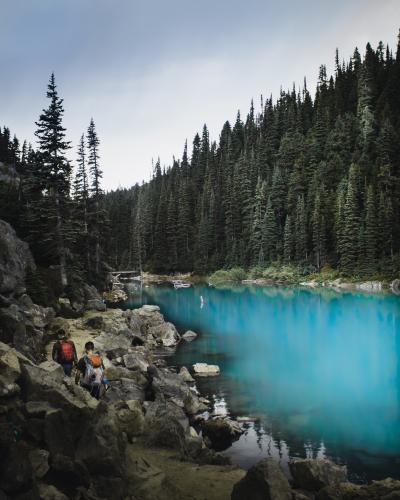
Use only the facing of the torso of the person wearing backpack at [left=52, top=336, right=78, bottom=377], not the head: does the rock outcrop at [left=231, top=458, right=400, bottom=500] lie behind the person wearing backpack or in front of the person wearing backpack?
behind

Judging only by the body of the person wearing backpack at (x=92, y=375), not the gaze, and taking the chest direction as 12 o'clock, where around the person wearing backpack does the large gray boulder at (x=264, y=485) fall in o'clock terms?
The large gray boulder is roughly at 5 o'clock from the person wearing backpack.

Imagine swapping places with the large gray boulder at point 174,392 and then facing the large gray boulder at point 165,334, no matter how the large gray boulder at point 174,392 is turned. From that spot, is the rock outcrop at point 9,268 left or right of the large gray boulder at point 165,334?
left

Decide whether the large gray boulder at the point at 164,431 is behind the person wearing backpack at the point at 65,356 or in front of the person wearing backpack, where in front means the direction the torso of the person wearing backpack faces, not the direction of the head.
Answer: behind

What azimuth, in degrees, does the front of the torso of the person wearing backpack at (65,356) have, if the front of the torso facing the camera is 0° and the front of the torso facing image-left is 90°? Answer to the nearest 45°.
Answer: approximately 180°

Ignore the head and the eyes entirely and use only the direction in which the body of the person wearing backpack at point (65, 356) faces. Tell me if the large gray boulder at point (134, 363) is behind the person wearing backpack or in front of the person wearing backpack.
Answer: in front

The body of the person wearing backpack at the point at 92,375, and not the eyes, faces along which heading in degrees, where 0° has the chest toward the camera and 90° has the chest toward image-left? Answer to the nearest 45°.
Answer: approximately 180°

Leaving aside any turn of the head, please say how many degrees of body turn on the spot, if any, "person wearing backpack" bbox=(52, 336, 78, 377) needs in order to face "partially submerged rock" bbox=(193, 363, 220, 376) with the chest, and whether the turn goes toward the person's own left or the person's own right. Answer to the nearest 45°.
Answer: approximately 45° to the person's own right

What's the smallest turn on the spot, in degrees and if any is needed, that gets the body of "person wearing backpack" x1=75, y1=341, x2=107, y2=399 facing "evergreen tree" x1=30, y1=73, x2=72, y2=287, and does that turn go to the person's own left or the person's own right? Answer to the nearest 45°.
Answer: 0° — they already face it

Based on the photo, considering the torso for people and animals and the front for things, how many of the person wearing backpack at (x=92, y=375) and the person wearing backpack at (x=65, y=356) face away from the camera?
2

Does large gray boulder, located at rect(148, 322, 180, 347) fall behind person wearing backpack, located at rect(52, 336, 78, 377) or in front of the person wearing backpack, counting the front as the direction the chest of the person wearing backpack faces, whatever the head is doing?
in front

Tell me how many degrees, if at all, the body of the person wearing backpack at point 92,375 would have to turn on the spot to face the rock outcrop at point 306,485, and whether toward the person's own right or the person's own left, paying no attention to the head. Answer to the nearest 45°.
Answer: approximately 135° to the person's own right
